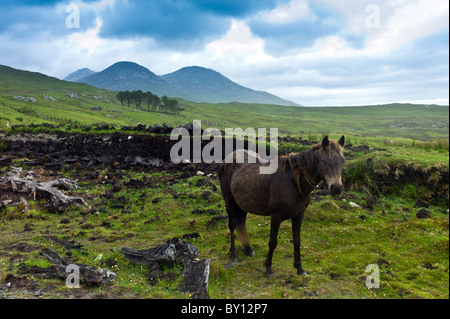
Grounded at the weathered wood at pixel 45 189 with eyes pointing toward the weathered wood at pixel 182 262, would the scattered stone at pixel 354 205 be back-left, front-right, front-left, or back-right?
front-left

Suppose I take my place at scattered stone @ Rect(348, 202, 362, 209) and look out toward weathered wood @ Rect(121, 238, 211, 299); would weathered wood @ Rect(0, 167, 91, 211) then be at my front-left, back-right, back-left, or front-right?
front-right

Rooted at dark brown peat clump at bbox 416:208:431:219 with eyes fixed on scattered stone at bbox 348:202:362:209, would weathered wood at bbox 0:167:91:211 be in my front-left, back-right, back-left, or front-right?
front-left

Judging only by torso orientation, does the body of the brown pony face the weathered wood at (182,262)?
no

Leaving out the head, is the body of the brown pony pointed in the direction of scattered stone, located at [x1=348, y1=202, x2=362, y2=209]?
no

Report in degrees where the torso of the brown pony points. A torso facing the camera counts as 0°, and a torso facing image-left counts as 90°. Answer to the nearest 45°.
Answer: approximately 315°

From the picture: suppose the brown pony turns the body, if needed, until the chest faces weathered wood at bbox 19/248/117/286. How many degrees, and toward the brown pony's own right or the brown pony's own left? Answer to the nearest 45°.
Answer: approximately 135° to the brown pony's own right

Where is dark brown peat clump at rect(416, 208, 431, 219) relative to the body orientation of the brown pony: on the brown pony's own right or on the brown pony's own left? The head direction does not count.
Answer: on the brown pony's own left
